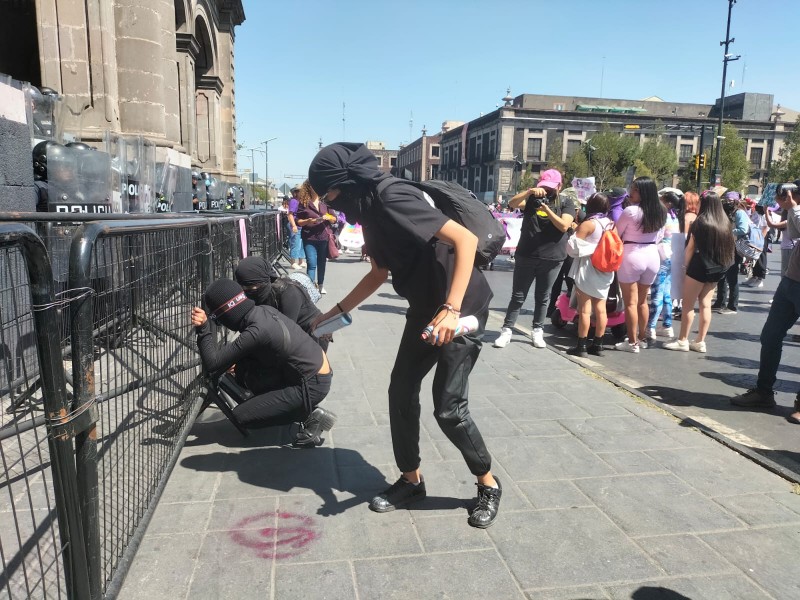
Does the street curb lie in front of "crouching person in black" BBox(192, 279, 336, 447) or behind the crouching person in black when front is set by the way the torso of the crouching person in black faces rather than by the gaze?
behind

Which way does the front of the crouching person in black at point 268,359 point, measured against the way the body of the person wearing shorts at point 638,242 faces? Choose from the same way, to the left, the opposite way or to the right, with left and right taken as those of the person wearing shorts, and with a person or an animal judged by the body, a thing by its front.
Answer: to the left

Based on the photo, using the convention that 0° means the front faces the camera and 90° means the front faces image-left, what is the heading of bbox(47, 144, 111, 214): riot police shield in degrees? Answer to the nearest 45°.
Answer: approximately 315°

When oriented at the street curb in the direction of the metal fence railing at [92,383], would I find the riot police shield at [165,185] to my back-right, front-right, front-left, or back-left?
front-right

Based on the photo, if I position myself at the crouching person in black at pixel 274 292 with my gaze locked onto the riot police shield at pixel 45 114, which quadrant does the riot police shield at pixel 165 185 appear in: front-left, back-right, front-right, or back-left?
front-right

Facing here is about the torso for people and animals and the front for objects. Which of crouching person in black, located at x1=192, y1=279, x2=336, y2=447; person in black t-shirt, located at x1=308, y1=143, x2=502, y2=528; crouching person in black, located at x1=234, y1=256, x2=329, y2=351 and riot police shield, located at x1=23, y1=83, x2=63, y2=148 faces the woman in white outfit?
the riot police shield

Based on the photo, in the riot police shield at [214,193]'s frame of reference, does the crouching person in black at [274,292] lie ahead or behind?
ahead

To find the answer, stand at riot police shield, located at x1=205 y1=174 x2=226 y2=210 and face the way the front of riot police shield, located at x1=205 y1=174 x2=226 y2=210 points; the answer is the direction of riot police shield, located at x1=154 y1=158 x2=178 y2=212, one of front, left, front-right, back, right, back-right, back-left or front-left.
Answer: front-right

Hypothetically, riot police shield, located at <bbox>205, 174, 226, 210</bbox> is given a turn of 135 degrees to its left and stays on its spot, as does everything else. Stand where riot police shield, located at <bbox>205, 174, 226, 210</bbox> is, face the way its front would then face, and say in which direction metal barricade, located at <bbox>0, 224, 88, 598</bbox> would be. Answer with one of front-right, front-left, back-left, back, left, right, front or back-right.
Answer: back

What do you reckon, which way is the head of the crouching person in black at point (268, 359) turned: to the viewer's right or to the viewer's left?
to the viewer's left

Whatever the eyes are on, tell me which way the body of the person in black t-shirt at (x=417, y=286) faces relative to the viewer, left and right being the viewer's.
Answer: facing the viewer and to the left of the viewer

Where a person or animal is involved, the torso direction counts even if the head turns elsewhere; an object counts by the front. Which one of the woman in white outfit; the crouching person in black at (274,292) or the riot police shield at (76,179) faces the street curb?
the riot police shield

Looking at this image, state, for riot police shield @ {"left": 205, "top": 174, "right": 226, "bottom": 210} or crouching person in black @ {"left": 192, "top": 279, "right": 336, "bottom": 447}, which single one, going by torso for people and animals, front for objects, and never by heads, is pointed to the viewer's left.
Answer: the crouching person in black

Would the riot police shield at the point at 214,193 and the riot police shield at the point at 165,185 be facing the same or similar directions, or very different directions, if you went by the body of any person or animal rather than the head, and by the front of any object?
same or similar directions

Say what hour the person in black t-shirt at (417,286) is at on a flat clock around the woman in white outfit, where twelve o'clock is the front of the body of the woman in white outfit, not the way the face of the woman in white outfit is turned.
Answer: The person in black t-shirt is roughly at 8 o'clock from the woman in white outfit.

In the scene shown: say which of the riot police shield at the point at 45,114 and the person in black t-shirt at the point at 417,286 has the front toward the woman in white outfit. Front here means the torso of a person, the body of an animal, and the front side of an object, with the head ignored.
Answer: the riot police shield

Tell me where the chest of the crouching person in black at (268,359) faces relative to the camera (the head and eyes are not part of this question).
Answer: to the viewer's left

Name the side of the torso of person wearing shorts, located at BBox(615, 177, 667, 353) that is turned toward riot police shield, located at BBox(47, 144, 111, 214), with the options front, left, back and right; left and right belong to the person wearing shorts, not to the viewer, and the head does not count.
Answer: left

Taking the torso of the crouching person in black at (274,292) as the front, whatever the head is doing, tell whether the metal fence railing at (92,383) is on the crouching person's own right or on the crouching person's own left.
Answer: on the crouching person's own left
